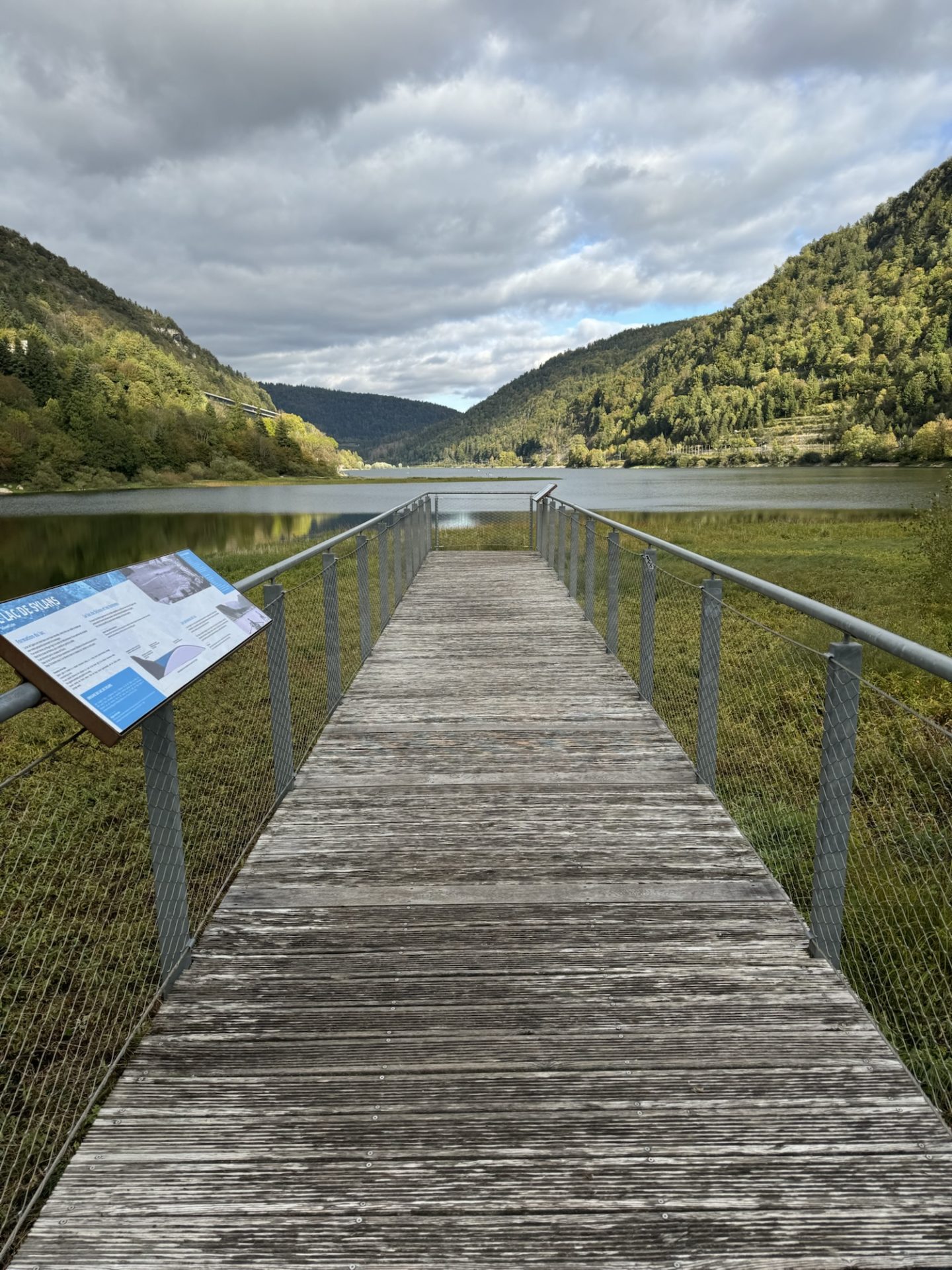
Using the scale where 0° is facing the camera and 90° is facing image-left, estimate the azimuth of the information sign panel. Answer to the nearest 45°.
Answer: approximately 315°
